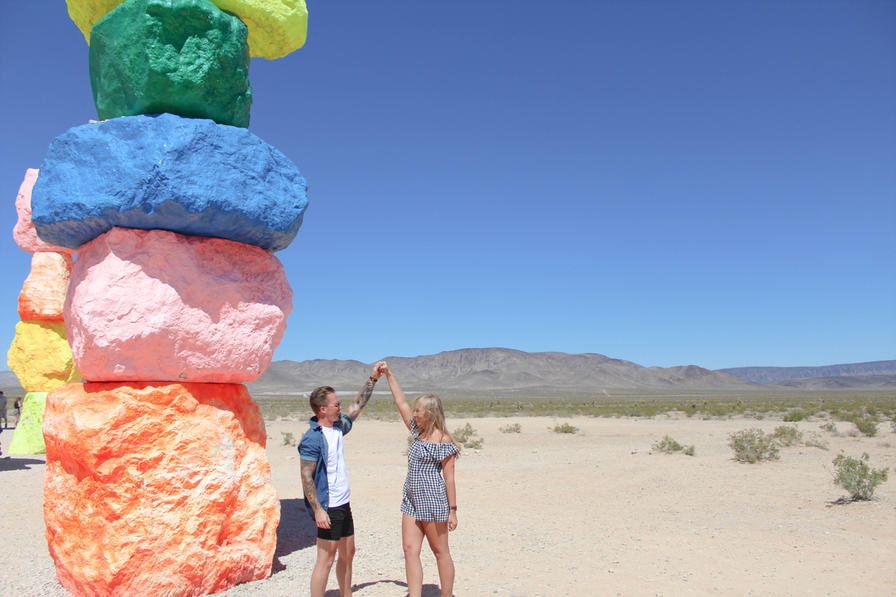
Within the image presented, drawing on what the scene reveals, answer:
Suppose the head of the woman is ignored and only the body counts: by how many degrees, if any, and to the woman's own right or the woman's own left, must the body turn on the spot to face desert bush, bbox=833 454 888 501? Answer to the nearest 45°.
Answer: approximately 180°

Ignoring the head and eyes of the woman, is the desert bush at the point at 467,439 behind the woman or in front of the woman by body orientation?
behind

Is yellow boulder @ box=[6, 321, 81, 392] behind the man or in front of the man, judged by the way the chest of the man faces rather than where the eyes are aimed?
behind

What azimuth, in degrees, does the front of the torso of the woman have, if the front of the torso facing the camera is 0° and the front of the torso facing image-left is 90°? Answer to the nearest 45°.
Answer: approximately 45°

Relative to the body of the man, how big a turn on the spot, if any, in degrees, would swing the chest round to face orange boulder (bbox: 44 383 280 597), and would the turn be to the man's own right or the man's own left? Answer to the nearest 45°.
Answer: approximately 180°

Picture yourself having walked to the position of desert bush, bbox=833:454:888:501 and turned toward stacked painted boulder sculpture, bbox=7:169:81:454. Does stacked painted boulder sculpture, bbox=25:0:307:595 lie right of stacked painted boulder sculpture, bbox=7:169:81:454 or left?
left

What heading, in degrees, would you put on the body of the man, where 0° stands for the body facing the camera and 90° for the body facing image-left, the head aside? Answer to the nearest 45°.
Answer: approximately 315°

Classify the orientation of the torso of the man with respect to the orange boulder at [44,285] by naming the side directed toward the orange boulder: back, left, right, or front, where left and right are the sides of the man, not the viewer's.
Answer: back

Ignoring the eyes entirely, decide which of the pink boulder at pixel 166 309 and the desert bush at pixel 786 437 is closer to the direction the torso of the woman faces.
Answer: the pink boulder

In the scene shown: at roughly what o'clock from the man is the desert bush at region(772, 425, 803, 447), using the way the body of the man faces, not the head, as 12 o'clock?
The desert bush is roughly at 9 o'clock from the man.

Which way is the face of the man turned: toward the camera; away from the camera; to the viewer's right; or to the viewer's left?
to the viewer's right
